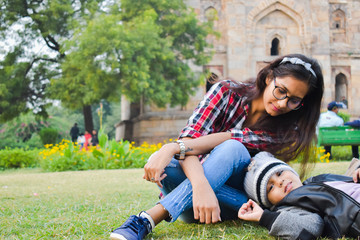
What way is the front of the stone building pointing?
toward the camera

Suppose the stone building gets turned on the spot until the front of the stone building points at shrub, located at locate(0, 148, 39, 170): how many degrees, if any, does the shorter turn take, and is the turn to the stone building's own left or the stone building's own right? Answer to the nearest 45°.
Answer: approximately 45° to the stone building's own right

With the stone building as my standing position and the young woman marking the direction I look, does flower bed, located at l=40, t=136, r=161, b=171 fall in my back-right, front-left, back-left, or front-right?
front-right

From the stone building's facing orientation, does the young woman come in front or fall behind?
in front

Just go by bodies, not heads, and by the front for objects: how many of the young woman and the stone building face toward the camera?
2

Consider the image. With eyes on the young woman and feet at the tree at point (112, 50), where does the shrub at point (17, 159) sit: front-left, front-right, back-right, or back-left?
front-right

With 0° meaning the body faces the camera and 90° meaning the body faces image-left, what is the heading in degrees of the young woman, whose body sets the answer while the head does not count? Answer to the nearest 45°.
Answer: approximately 0°

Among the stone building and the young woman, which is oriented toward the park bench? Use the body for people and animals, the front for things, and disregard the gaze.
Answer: the stone building

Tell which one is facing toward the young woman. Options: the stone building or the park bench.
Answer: the stone building
